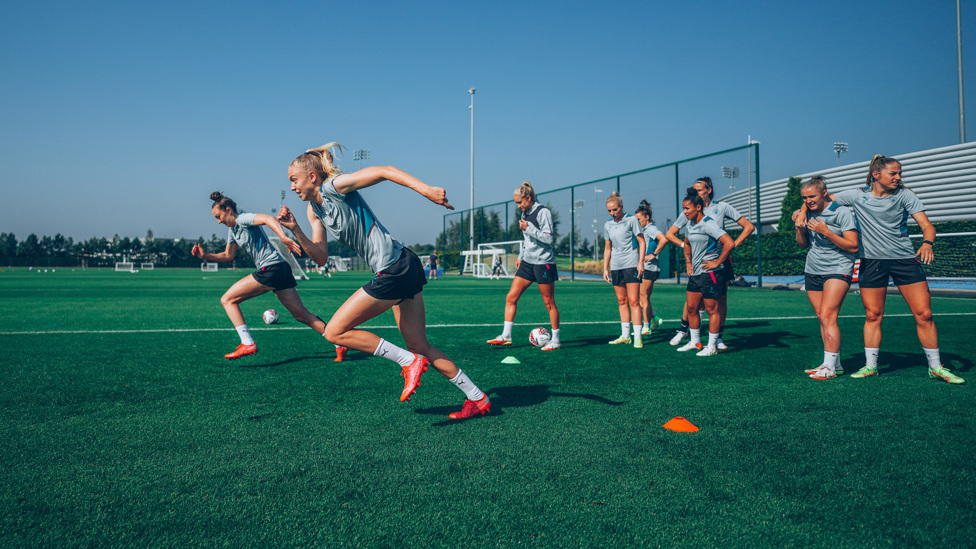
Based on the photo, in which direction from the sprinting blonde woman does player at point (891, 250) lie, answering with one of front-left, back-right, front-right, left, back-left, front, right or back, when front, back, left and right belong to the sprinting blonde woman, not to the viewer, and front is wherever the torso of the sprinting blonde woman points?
back

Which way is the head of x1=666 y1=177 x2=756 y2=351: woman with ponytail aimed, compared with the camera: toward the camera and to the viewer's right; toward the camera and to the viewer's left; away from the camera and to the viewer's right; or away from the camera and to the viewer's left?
toward the camera and to the viewer's left

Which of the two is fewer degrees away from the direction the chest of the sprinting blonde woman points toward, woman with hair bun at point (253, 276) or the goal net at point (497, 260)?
the woman with hair bun

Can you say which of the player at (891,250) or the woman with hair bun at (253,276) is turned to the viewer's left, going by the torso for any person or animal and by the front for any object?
the woman with hair bun

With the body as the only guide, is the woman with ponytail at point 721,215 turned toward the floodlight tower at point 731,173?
no

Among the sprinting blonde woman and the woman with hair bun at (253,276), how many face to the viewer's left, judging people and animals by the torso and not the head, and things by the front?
2

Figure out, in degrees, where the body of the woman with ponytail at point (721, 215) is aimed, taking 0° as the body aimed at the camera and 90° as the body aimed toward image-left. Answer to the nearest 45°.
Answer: approximately 45°

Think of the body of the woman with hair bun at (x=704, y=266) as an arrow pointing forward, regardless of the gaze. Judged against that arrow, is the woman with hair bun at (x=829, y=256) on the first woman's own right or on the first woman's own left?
on the first woman's own left

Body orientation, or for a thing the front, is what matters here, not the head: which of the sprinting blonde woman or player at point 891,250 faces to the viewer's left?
the sprinting blonde woman

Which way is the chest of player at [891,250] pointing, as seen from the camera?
toward the camera

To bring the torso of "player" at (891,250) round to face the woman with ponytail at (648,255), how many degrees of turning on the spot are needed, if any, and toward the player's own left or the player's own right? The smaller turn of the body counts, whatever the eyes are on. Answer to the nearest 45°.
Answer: approximately 135° to the player's own right

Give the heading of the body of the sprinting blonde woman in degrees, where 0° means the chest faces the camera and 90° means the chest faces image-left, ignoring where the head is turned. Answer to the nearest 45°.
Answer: approximately 90°

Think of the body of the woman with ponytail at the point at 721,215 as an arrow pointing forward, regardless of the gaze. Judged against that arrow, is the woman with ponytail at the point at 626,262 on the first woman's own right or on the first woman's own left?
on the first woman's own right

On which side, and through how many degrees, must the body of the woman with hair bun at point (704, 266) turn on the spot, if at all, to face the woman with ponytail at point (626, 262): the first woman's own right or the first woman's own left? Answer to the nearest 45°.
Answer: approximately 90° to the first woman's own right

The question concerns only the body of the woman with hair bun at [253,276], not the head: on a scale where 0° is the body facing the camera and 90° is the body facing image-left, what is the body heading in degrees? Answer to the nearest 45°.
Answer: approximately 90°

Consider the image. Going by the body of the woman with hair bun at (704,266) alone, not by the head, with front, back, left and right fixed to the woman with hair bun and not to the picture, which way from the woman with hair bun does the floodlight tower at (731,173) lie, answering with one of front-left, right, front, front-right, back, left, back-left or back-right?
back-right
